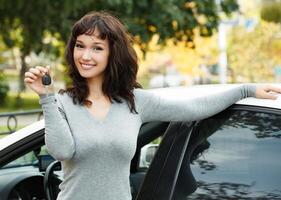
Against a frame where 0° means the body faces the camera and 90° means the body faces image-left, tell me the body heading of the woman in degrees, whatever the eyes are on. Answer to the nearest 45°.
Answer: approximately 0°

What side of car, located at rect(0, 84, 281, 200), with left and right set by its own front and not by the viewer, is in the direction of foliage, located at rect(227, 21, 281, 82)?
right

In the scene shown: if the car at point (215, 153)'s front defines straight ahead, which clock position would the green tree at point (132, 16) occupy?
The green tree is roughly at 3 o'clock from the car.

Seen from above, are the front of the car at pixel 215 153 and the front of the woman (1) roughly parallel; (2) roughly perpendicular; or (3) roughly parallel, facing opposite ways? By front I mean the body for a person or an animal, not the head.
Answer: roughly perpendicular

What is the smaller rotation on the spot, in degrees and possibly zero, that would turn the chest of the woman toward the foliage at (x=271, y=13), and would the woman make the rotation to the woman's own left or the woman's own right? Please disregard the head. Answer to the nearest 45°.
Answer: approximately 180°

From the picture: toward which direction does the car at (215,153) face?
to the viewer's left

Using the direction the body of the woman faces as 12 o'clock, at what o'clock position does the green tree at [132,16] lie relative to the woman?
The green tree is roughly at 6 o'clock from the woman.

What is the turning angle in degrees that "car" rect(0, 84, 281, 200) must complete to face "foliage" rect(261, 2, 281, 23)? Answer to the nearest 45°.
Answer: approximately 90° to its right
